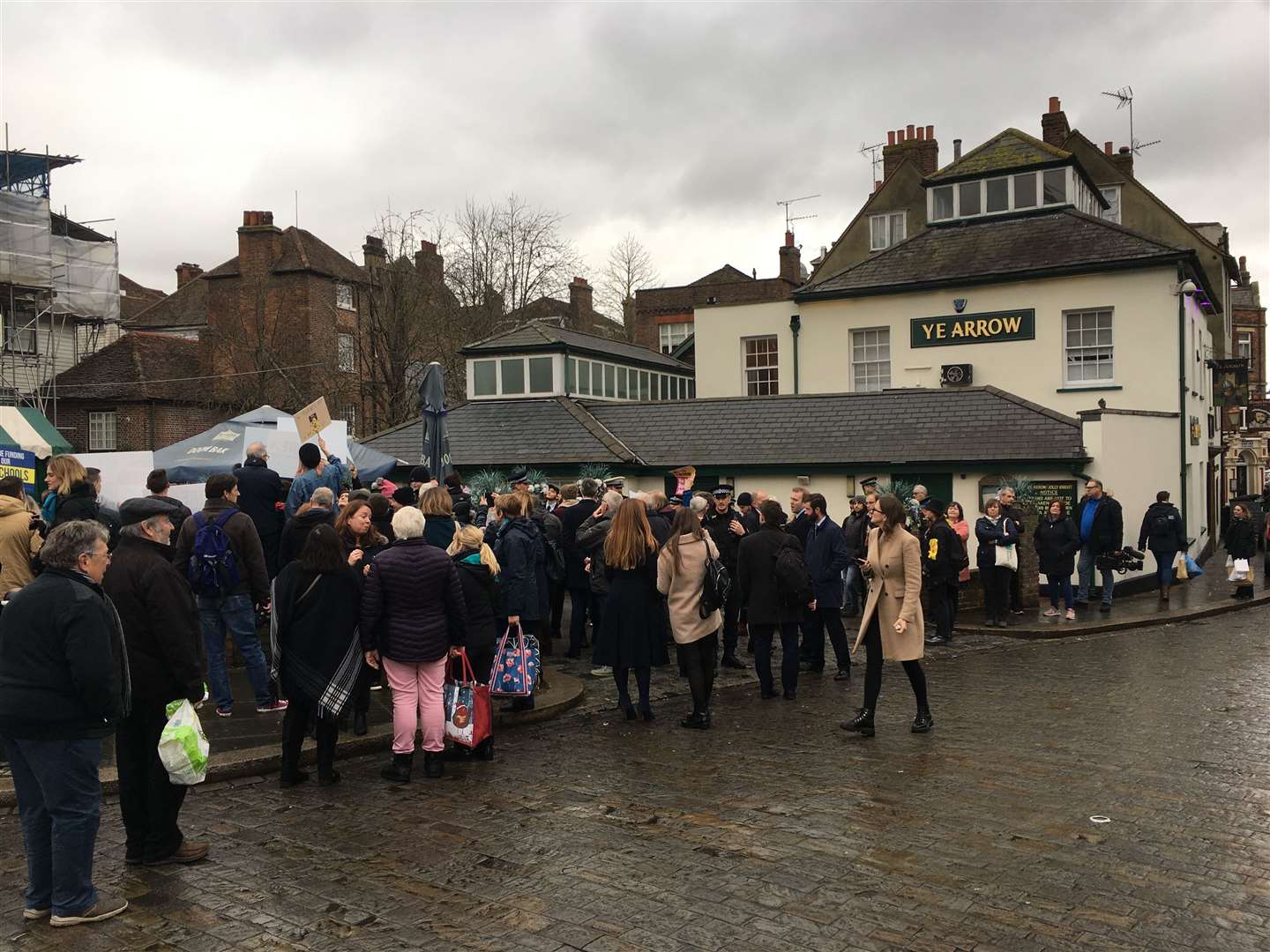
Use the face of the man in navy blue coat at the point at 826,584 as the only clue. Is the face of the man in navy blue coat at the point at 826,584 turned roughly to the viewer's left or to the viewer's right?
to the viewer's left

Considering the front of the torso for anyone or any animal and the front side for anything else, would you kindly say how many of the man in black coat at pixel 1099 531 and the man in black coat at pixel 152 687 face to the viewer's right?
1

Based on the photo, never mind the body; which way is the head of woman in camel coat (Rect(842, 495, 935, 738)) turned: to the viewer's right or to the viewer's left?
to the viewer's left

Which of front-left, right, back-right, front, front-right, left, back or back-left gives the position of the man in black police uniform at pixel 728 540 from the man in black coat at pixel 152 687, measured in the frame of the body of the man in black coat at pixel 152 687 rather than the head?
front-left

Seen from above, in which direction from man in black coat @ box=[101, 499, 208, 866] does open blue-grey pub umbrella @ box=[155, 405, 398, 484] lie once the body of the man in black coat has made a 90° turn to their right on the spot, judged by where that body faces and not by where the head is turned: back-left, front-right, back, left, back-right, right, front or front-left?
back

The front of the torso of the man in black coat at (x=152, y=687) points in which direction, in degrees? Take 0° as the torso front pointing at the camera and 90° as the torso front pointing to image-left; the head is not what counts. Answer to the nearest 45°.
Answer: approximately 270°

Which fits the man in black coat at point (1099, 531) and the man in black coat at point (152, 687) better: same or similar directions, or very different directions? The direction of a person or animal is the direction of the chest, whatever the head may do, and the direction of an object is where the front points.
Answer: very different directions

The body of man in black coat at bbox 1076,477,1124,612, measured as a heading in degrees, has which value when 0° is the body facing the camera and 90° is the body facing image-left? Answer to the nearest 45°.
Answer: approximately 45°

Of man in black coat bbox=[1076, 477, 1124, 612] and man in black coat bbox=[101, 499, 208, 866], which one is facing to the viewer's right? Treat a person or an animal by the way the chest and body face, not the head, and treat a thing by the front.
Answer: man in black coat bbox=[101, 499, 208, 866]

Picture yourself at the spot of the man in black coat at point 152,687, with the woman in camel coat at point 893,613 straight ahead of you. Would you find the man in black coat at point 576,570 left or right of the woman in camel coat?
left
